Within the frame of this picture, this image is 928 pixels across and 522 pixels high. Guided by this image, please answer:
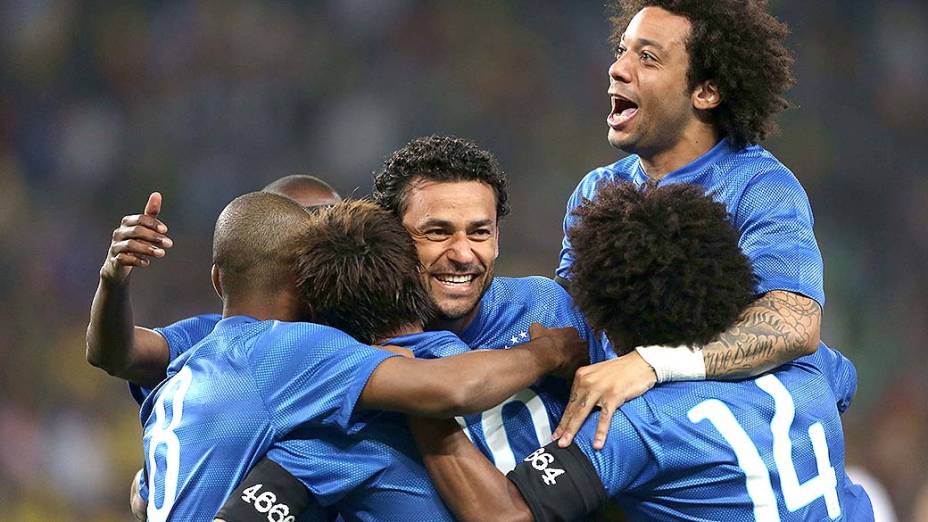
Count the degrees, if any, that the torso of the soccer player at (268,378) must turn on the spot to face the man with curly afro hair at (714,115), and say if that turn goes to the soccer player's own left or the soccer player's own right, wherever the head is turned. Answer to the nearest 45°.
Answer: approximately 45° to the soccer player's own right

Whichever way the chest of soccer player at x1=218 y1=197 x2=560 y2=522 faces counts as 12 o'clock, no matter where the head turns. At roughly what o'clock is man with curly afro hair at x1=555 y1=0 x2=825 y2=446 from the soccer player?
The man with curly afro hair is roughly at 2 o'clock from the soccer player.

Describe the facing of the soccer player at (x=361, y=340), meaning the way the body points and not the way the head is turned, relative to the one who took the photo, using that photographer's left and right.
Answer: facing away from the viewer

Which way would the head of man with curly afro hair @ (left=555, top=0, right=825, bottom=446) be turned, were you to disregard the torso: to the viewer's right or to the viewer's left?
to the viewer's left

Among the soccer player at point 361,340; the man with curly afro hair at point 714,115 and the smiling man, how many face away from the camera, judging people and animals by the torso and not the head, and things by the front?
1

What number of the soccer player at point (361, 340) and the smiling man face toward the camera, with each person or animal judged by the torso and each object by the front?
1

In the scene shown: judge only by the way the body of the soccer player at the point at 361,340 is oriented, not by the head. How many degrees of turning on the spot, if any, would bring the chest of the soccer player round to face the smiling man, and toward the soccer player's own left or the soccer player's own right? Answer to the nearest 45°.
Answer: approximately 45° to the soccer player's own right

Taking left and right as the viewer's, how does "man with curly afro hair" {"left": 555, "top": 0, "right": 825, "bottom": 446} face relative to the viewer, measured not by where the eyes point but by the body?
facing the viewer and to the left of the viewer

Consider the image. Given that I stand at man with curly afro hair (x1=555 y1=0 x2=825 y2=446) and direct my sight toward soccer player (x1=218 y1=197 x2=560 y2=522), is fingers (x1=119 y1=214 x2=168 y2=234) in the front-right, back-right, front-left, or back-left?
front-right

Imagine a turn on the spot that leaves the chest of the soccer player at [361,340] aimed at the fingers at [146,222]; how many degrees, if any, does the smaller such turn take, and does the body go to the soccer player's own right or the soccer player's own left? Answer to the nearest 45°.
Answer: approximately 45° to the soccer player's own left

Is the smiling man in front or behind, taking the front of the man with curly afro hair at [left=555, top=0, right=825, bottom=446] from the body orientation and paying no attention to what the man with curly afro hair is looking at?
in front

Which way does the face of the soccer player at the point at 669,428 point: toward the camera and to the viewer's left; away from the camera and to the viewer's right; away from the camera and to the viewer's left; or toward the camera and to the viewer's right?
away from the camera and to the viewer's left

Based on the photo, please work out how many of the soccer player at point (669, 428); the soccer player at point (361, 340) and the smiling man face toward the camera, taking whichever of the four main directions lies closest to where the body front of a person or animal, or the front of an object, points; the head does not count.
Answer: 1

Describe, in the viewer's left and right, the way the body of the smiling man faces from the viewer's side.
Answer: facing the viewer
